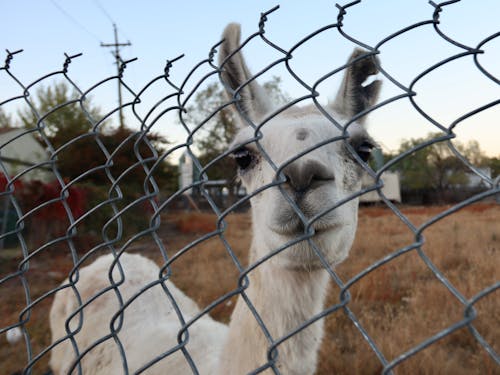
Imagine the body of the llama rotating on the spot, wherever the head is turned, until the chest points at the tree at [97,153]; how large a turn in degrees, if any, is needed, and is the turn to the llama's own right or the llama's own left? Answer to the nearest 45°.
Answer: approximately 135° to the llama's own left

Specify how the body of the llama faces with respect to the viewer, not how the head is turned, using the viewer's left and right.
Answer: facing the viewer and to the right of the viewer
